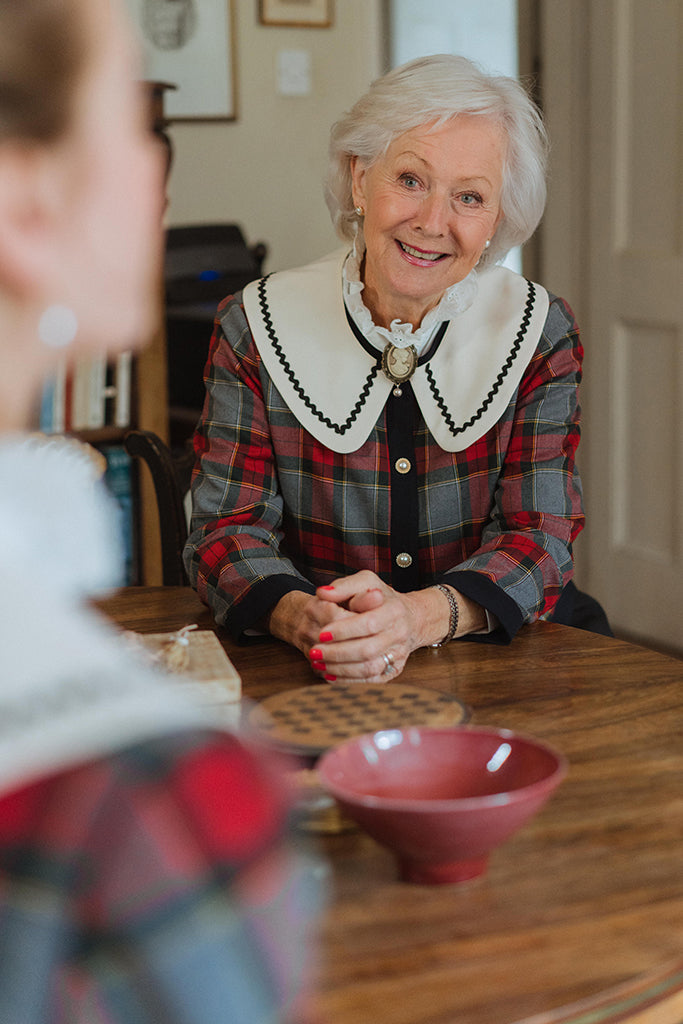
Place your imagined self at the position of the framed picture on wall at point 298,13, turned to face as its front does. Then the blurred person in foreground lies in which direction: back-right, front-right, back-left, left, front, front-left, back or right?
front

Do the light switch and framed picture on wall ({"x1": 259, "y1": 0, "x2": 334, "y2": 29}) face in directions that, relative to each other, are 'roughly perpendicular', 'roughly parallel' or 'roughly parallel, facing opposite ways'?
roughly parallel

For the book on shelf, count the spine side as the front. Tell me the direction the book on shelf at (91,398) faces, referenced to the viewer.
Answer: facing the viewer

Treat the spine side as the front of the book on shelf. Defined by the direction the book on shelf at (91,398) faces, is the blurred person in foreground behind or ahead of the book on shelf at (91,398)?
ahead

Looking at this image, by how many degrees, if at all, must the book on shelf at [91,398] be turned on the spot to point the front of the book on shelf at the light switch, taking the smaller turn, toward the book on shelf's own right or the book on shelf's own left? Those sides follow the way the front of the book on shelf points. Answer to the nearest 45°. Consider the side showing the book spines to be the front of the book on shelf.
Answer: approximately 135° to the book on shelf's own left

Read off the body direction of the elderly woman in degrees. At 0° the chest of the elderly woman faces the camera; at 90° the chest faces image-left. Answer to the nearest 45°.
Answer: approximately 0°

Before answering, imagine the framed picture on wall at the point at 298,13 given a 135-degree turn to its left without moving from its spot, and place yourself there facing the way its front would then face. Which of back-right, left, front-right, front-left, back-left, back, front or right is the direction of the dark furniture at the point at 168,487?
back-right

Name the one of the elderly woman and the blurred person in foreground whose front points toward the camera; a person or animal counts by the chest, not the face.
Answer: the elderly woman

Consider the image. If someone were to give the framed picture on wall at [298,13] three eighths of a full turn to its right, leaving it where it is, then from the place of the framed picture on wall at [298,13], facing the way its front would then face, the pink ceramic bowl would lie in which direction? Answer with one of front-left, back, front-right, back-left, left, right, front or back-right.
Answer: back-left

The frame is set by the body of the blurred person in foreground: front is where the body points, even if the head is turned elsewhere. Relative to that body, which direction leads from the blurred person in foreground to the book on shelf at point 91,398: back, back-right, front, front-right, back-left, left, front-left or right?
front-left

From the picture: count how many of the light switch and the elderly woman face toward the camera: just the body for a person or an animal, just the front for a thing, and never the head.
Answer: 2

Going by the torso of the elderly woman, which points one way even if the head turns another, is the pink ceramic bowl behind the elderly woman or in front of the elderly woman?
in front

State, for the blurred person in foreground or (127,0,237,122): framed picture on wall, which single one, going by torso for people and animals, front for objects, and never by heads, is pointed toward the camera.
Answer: the framed picture on wall

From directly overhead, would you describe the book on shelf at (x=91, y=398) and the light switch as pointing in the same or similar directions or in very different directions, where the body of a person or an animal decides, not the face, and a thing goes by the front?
same or similar directions

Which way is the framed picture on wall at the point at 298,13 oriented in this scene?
toward the camera

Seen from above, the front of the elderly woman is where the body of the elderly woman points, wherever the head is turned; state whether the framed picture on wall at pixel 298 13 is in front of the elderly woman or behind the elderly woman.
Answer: behind

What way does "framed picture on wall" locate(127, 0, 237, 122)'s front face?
toward the camera

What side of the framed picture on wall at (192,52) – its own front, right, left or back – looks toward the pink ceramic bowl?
front

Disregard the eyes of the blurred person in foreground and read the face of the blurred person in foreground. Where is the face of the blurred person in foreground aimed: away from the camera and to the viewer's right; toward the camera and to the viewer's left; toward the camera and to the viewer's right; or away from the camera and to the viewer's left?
away from the camera and to the viewer's right
